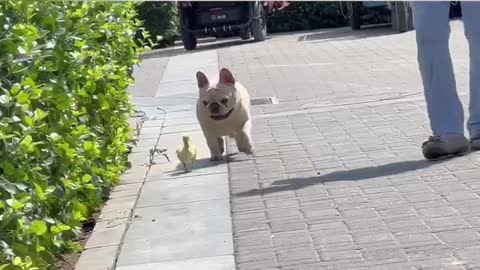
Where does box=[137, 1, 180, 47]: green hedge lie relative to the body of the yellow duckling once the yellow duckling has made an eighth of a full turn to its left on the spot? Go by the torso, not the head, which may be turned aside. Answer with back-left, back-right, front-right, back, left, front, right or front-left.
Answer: back-left

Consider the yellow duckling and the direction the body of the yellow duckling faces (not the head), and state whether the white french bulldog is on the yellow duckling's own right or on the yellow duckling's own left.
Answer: on the yellow duckling's own left

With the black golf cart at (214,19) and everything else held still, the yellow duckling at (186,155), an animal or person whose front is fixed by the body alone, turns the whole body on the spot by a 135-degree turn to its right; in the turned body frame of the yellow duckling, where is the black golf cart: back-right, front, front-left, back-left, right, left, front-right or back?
front-right

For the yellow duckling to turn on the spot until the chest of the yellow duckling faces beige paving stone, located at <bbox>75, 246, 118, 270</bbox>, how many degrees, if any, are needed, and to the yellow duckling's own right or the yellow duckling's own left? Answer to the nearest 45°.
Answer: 0° — it already faces it

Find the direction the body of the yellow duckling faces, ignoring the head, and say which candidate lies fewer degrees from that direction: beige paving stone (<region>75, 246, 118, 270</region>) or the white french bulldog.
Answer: the beige paving stone

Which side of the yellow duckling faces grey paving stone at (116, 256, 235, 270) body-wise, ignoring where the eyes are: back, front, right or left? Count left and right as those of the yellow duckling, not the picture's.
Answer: front

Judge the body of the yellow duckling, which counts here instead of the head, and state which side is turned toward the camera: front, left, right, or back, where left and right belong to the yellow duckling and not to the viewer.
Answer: front

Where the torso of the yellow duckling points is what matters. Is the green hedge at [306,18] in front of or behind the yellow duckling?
behind
